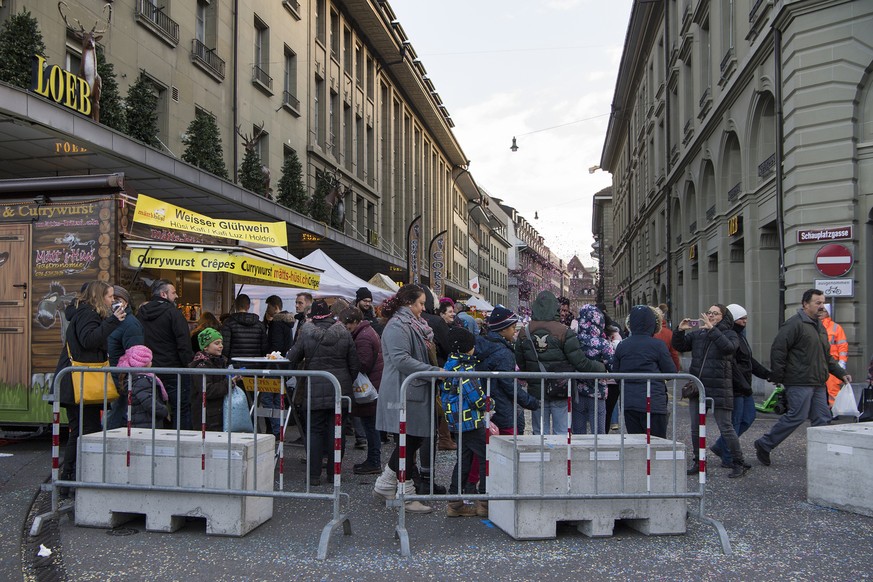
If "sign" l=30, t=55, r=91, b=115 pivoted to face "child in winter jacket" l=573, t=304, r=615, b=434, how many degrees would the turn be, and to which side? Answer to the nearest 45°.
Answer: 0° — it already faces them

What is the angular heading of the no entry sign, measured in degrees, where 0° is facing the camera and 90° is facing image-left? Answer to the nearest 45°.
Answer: approximately 0°

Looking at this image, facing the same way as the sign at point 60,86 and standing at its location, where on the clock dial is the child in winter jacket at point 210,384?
The child in winter jacket is roughly at 1 o'clock from the sign.

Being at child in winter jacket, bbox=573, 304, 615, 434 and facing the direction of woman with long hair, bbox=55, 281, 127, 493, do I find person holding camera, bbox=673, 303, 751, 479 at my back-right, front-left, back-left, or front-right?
back-left
